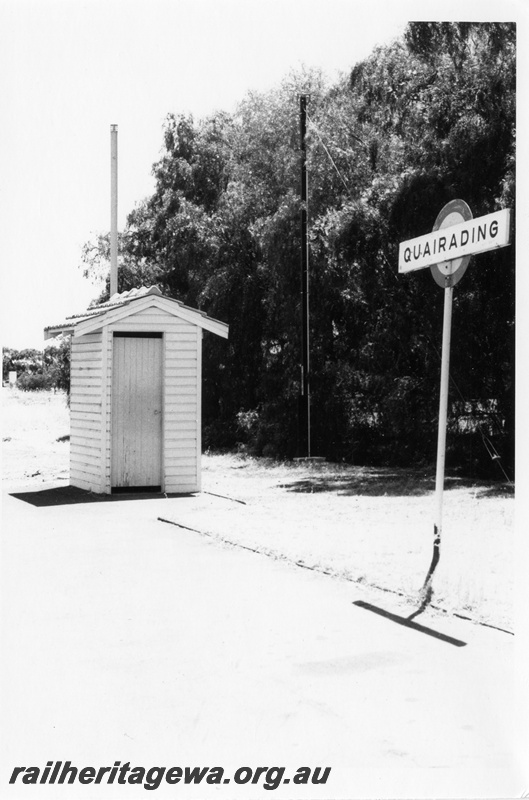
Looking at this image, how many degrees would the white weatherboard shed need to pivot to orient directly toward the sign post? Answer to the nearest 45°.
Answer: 0° — it already faces it

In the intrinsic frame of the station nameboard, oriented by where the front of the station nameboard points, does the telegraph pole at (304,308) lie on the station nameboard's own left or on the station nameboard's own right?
on the station nameboard's own right

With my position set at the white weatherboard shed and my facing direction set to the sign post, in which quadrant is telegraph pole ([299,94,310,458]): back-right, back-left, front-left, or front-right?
back-left

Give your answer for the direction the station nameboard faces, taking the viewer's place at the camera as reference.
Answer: facing the viewer and to the left of the viewer

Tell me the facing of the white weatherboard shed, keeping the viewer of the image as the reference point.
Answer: facing the viewer
